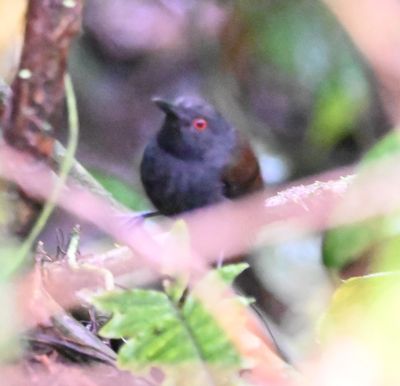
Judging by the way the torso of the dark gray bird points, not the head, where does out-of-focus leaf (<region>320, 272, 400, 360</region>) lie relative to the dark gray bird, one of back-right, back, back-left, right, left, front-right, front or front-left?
front-left

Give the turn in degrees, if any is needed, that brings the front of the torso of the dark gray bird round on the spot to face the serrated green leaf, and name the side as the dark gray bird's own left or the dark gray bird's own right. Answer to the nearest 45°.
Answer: approximately 45° to the dark gray bird's own left

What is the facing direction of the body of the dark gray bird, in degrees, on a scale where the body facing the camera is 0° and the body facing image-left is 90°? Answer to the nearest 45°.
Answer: approximately 45°

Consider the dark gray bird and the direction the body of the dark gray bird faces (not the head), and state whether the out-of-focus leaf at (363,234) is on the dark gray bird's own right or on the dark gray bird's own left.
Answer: on the dark gray bird's own left
